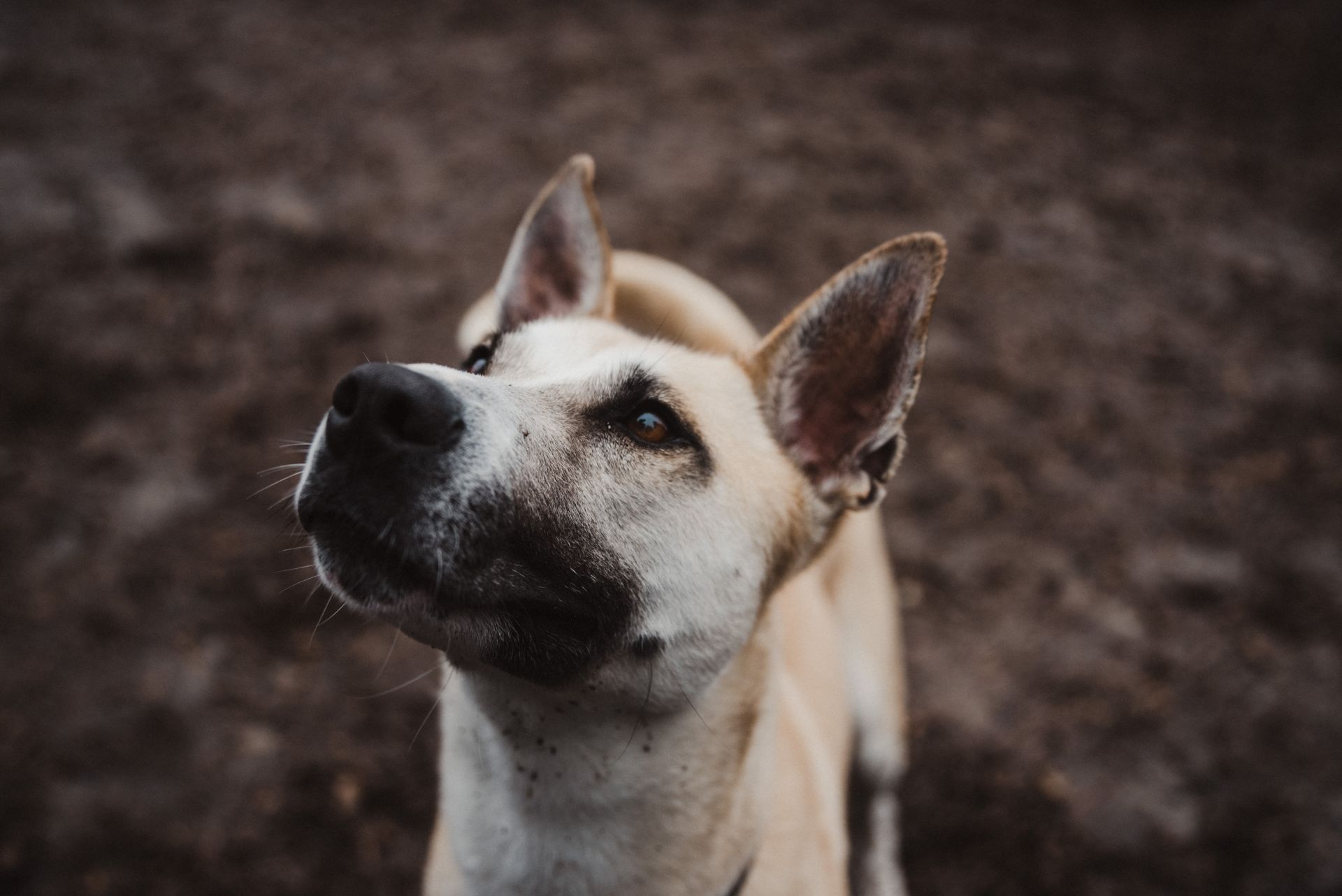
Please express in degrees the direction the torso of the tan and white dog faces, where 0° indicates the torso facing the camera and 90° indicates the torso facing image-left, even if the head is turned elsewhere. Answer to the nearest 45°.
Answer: approximately 45°
